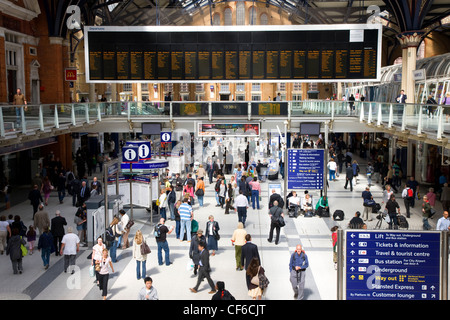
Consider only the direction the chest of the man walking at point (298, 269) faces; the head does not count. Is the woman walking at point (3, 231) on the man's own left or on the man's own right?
on the man's own right

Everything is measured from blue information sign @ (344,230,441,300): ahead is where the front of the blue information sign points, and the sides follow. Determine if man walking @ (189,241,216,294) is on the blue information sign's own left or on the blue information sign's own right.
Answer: on the blue information sign's own right

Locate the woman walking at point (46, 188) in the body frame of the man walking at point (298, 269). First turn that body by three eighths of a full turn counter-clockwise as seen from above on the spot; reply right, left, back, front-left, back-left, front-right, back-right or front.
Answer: left

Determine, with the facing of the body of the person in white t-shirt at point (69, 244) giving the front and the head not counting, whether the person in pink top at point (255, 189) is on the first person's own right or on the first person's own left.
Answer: on the first person's own right

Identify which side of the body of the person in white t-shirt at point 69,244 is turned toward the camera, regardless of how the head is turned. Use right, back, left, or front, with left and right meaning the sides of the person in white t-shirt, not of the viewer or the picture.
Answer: back

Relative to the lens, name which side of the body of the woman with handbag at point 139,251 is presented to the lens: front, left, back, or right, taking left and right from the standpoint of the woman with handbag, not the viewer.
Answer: back

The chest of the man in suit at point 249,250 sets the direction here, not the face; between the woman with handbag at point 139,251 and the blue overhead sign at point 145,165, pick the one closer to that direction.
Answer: the blue overhead sign

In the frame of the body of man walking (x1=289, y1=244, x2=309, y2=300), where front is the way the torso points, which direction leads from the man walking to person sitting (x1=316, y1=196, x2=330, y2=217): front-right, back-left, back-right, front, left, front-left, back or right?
back

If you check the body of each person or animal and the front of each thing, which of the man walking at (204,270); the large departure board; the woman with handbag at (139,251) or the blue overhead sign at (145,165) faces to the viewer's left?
the man walking

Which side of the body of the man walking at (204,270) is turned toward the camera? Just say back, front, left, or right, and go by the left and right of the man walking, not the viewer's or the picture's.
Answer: left

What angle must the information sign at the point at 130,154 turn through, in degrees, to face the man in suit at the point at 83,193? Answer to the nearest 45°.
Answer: approximately 135° to its right

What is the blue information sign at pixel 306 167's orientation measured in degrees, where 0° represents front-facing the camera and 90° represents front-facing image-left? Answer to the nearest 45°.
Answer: approximately 0°

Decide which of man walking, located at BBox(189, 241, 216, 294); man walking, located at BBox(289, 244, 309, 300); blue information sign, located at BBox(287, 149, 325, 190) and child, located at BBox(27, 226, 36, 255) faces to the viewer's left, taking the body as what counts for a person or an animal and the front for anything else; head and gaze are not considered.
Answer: man walking, located at BBox(189, 241, 216, 294)
